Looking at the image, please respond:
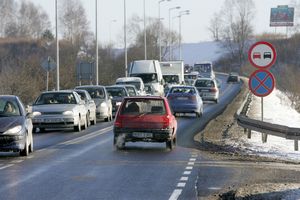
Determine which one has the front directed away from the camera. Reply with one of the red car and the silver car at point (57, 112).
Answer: the red car

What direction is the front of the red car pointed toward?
away from the camera

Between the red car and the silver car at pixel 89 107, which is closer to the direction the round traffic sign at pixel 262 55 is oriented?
the red car

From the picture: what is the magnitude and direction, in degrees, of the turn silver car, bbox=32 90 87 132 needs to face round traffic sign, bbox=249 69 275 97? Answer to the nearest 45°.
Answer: approximately 45° to its left

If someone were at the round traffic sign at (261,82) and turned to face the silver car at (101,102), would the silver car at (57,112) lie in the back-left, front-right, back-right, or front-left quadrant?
front-left

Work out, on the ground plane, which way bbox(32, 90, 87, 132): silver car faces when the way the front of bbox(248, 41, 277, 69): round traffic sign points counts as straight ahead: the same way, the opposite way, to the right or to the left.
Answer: the same way

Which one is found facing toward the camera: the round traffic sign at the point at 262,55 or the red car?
the round traffic sign

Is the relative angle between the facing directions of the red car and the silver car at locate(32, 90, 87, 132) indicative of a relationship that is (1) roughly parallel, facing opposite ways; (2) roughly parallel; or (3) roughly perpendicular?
roughly parallel, facing opposite ways

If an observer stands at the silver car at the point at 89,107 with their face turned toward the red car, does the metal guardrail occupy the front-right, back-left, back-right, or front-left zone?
front-left

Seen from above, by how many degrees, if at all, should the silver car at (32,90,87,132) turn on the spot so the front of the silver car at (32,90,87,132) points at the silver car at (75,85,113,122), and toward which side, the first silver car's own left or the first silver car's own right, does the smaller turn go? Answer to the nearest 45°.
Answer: approximately 180°

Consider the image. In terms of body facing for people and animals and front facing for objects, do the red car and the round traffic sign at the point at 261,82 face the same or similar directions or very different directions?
very different directions

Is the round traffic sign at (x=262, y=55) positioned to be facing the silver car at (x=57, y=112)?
no

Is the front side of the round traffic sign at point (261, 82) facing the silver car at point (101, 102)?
no

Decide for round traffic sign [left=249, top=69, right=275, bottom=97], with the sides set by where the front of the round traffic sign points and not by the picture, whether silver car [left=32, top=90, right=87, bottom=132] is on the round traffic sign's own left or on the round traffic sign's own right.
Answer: on the round traffic sign's own right

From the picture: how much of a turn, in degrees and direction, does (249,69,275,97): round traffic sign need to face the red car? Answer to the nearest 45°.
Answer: approximately 90° to its right

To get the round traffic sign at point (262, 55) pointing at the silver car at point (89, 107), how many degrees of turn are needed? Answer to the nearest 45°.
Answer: approximately 135° to its right

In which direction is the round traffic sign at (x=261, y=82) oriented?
toward the camera

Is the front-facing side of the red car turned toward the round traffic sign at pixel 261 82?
no

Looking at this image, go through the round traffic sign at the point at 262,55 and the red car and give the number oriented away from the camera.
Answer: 1

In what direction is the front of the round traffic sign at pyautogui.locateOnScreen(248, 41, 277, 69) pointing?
toward the camera
